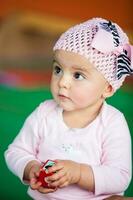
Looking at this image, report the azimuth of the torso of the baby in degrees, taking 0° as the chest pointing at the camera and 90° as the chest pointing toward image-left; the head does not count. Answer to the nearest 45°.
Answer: approximately 45°

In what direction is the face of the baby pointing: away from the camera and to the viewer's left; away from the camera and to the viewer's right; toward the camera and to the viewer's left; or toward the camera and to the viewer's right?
toward the camera and to the viewer's left
